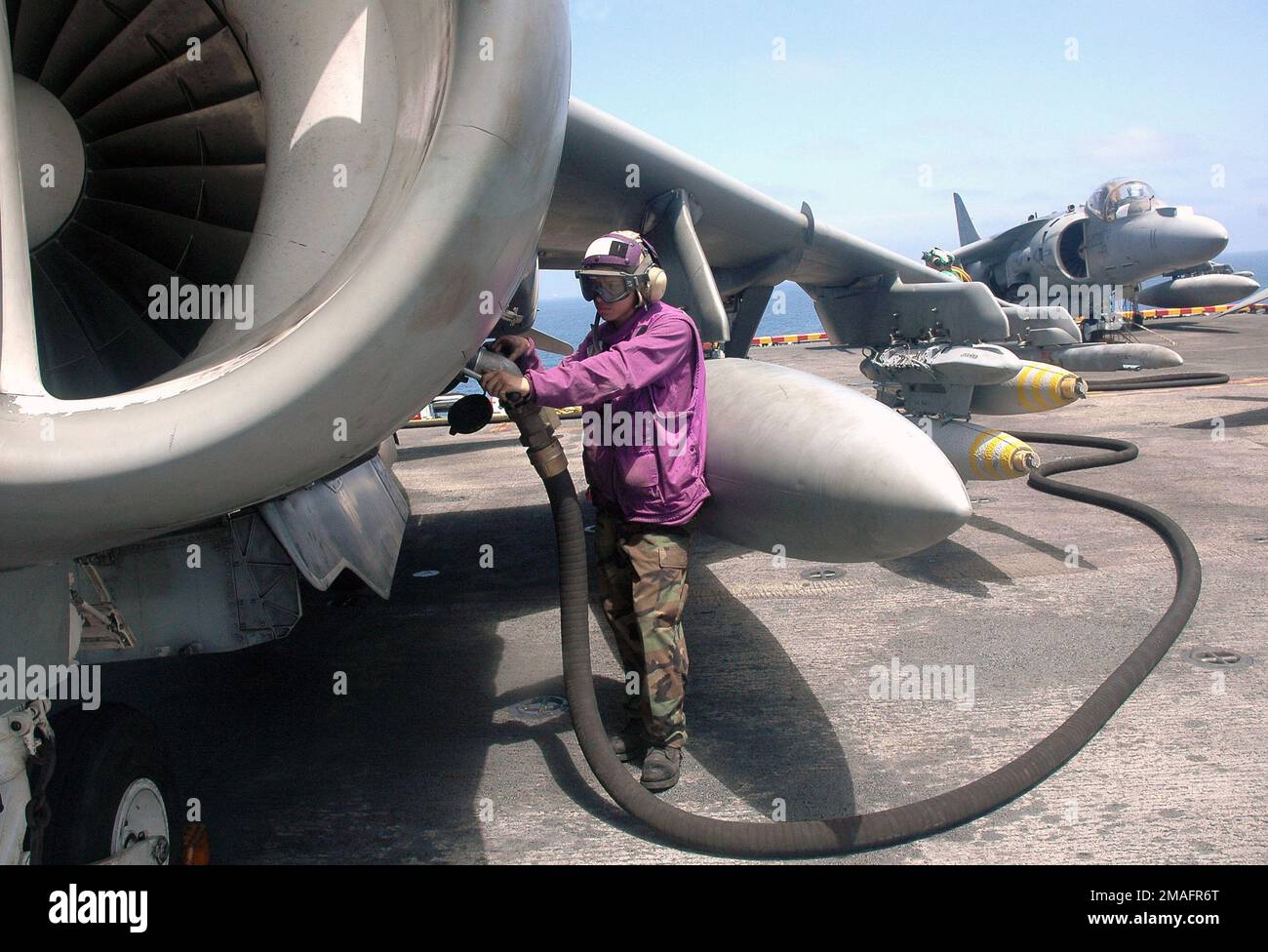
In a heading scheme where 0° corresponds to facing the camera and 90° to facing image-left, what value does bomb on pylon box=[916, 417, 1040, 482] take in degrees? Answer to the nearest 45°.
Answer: approximately 315°

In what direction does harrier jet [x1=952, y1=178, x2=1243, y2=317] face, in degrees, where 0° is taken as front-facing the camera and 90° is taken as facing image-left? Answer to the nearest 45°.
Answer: approximately 315°

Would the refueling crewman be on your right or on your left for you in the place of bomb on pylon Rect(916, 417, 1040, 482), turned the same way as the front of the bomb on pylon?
on your right

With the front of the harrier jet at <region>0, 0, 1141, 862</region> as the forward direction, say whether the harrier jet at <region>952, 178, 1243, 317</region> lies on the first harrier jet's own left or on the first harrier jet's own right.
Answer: on the first harrier jet's own left

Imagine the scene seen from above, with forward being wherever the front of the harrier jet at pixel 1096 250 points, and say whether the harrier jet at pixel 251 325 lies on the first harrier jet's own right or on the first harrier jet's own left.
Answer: on the first harrier jet's own right
